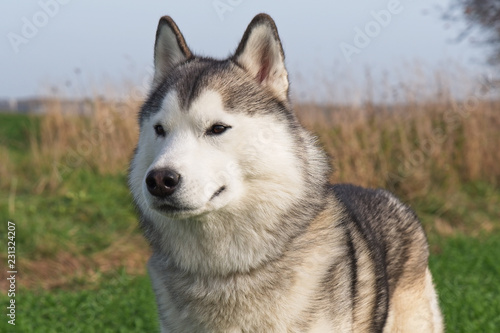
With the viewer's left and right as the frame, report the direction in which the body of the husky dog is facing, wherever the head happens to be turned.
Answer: facing the viewer and to the left of the viewer
